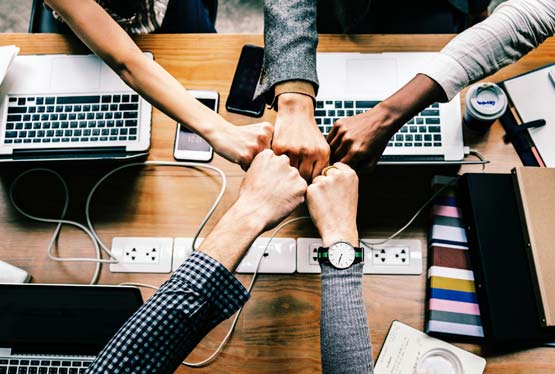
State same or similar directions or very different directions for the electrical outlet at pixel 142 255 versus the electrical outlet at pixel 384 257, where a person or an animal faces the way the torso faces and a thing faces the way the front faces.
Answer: same or similar directions

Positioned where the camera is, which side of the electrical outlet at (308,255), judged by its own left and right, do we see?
front

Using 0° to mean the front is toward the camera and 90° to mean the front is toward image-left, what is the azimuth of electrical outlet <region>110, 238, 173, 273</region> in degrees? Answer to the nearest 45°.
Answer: approximately 0°

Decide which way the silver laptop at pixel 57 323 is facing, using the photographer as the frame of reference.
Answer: facing the viewer
